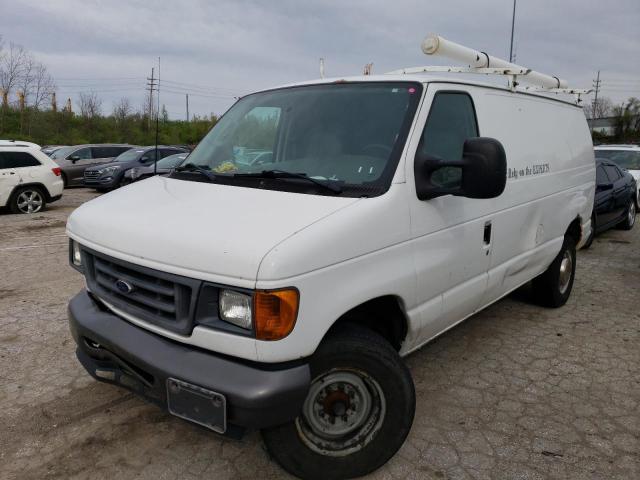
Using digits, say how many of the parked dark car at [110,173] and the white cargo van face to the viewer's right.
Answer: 0

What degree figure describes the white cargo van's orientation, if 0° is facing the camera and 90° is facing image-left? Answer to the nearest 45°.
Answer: approximately 45°

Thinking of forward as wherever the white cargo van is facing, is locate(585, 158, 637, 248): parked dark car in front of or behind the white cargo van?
behind

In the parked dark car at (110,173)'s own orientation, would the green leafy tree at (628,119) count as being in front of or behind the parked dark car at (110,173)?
behind

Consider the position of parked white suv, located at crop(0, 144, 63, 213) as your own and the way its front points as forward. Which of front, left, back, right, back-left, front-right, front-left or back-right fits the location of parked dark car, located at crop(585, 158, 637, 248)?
back-left

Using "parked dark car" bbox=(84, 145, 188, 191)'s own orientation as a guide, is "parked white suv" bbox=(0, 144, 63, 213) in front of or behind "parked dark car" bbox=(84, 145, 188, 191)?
in front

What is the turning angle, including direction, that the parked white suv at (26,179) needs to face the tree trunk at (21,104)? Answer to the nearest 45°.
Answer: approximately 90° to its right

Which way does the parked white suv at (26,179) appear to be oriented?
to the viewer's left

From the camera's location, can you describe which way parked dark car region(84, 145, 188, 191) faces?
facing the viewer and to the left of the viewer

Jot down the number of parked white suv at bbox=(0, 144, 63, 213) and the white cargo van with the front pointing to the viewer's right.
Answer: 0

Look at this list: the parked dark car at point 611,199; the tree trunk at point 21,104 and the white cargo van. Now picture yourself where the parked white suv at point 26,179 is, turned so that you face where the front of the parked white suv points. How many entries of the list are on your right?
1

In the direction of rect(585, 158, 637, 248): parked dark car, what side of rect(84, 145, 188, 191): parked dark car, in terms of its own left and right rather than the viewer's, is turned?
left

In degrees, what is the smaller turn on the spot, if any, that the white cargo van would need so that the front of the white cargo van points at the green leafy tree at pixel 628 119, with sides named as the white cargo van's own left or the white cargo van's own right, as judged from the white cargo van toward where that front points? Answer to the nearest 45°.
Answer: approximately 180°

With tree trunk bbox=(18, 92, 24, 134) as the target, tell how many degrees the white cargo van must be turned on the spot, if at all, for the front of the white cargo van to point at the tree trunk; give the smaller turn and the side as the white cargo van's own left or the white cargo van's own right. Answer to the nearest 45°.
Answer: approximately 90° to the white cargo van's own right
